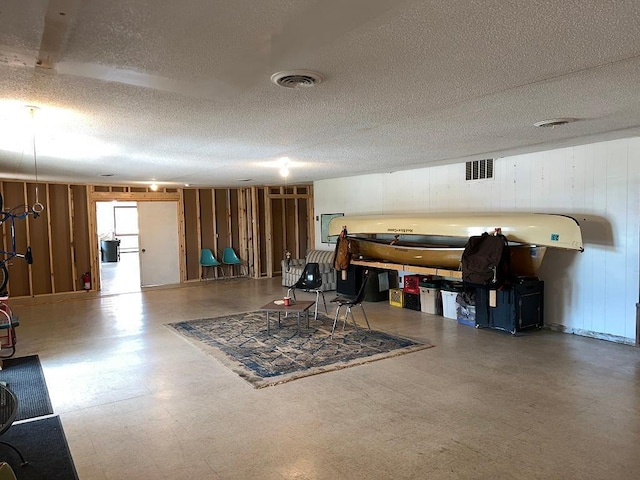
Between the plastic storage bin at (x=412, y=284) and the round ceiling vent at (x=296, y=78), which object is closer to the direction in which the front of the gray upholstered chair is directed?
the round ceiling vent

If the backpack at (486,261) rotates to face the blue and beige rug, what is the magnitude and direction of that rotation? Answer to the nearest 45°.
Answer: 0° — it already faces it

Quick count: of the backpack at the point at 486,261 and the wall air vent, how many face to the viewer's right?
0

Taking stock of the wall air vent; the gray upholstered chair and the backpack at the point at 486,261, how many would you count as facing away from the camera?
0

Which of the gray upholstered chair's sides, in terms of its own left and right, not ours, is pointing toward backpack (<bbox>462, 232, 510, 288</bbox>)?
left

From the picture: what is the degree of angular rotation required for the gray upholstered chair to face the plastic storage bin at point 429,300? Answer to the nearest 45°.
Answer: approximately 90° to its left

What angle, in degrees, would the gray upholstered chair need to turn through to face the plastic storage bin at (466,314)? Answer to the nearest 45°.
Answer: approximately 90° to its left

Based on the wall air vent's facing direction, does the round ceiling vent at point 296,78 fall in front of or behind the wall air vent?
in front

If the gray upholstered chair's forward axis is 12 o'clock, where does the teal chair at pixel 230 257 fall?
The teal chair is roughly at 3 o'clock from the gray upholstered chair.

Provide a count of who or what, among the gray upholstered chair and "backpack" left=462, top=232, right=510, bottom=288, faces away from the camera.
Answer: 0

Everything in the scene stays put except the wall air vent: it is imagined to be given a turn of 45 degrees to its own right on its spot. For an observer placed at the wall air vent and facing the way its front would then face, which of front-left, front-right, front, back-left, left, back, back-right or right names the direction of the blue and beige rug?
front-left

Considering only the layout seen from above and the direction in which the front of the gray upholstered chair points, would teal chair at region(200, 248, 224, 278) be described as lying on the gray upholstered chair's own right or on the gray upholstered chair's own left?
on the gray upholstered chair's own right

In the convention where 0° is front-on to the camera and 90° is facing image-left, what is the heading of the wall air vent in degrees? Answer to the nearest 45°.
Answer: approximately 45°

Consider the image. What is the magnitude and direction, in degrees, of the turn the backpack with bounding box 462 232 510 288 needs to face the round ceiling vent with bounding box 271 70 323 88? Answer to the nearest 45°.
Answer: approximately 45° to its left
